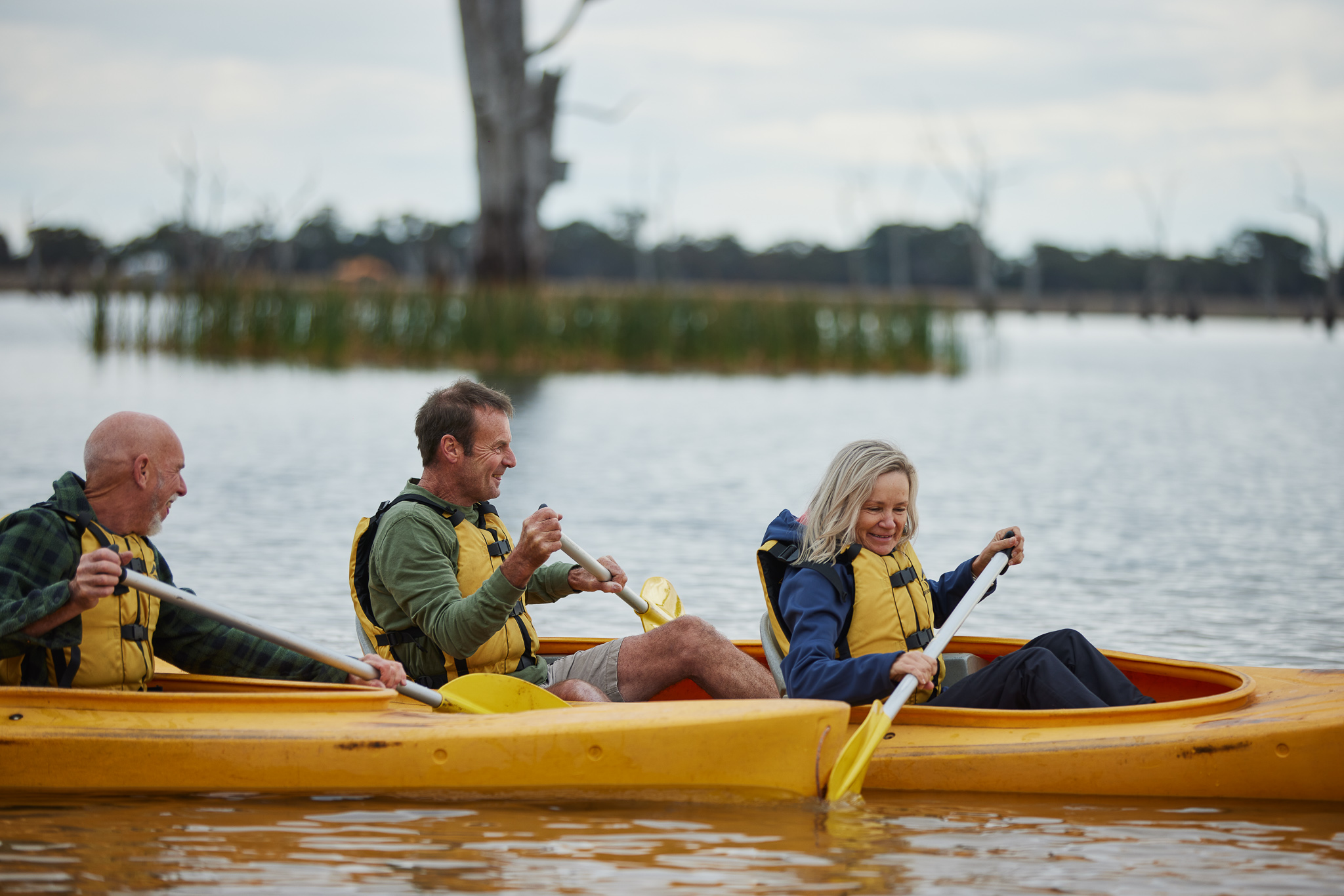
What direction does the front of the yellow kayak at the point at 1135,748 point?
to the viewer's right

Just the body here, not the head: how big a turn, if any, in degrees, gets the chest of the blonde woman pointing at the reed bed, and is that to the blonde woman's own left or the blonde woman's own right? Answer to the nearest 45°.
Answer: approximately 135° to the blonde woman's own left

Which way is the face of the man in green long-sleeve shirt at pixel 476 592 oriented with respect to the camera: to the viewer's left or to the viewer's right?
to the viewer's right

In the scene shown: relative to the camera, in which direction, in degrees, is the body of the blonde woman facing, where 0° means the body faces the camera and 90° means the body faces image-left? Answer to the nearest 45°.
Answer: approximately 315°

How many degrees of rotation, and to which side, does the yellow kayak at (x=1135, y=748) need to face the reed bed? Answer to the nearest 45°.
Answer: approximately 90° to its left

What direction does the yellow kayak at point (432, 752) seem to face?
to the viewer's right

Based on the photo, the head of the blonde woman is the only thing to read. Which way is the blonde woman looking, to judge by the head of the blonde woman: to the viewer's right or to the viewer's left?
to the viewer's right

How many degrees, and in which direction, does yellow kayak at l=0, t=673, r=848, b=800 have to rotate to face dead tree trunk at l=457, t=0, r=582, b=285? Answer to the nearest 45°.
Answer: approximately 90° to its left

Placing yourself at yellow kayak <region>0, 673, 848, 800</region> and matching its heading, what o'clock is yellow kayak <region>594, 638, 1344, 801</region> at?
yellow kayak <region>594, 638, 1344, 801</region> is roughly at 12 o'clock from yellow kayak <region>0, 673, 848, 800</region>.

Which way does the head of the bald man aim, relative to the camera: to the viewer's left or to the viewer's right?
to the viewer's right
